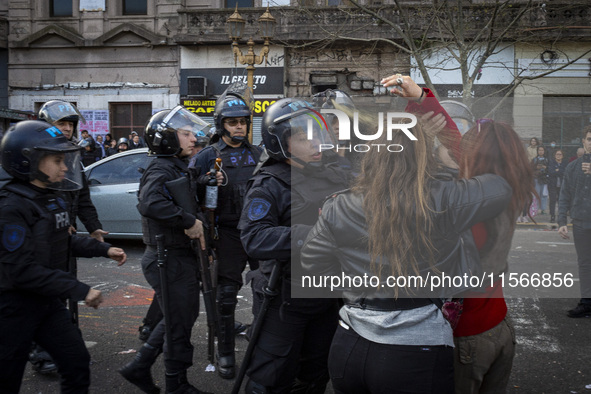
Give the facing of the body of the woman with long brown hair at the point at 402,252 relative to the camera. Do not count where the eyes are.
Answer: away from the camera

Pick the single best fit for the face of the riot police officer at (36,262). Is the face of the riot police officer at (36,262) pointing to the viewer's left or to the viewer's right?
to the viewer's right

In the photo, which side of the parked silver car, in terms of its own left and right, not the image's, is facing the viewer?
left

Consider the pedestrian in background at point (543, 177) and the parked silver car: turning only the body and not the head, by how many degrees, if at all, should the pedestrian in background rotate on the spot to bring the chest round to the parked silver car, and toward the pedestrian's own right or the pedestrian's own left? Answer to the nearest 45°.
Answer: approximately 45° to the pedestrian's own right

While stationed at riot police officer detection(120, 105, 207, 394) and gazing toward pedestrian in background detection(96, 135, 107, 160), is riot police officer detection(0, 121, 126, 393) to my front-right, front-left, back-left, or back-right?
back-left

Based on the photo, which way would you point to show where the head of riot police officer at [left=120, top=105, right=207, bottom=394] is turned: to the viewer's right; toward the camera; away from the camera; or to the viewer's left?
to the viewer's right
